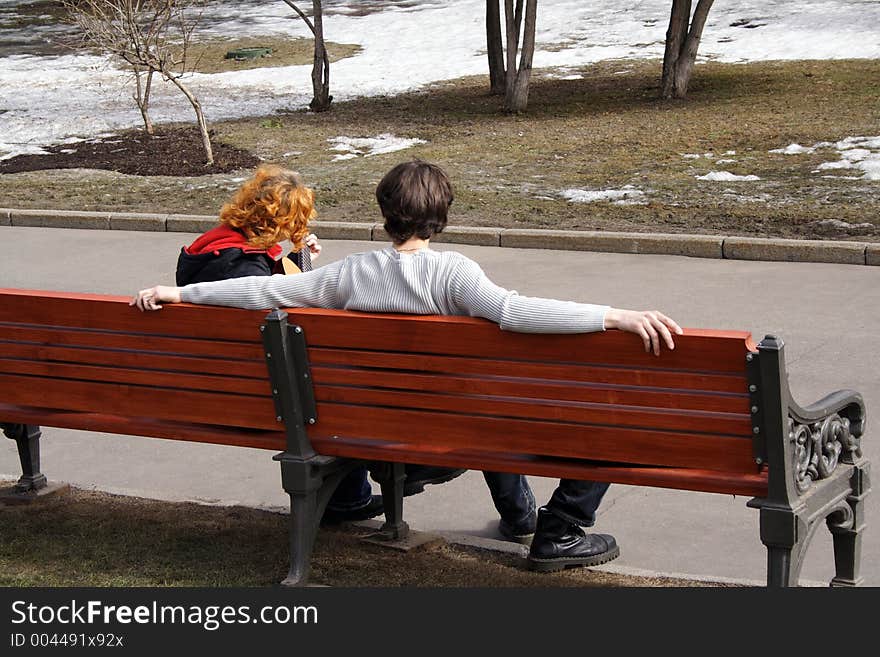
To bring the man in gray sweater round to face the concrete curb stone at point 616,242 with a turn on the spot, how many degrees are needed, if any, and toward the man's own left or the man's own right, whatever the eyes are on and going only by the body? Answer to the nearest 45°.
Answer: approximately 45° to the man's own left

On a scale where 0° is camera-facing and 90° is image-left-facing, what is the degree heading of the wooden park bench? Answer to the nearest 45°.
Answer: approximately 225°

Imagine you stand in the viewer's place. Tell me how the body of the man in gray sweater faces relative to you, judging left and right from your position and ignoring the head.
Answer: facing away from the viewer and to the right of the viewer

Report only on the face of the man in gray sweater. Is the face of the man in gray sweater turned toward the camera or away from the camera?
away from the camera

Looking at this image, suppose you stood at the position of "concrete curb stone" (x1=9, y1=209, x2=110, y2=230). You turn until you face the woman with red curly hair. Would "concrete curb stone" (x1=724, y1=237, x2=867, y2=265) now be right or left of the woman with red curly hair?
left

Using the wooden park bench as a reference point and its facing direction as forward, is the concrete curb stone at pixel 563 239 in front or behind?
in front

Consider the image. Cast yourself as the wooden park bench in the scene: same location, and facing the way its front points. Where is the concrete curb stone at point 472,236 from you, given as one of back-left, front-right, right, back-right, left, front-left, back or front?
front-left

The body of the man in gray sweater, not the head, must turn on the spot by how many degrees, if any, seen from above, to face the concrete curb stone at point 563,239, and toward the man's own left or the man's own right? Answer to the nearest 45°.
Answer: approximately 45° to the man's own left

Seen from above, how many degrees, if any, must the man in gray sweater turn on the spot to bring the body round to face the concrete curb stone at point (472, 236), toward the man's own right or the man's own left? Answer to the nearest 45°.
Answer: approximately 45° to the man's own left

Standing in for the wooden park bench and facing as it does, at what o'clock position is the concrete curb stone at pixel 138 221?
The concrete curb stone is roughly at 10 o'clock from the wooden park bench.

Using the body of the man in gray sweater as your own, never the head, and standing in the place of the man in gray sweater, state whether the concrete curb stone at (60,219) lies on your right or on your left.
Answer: on your left
